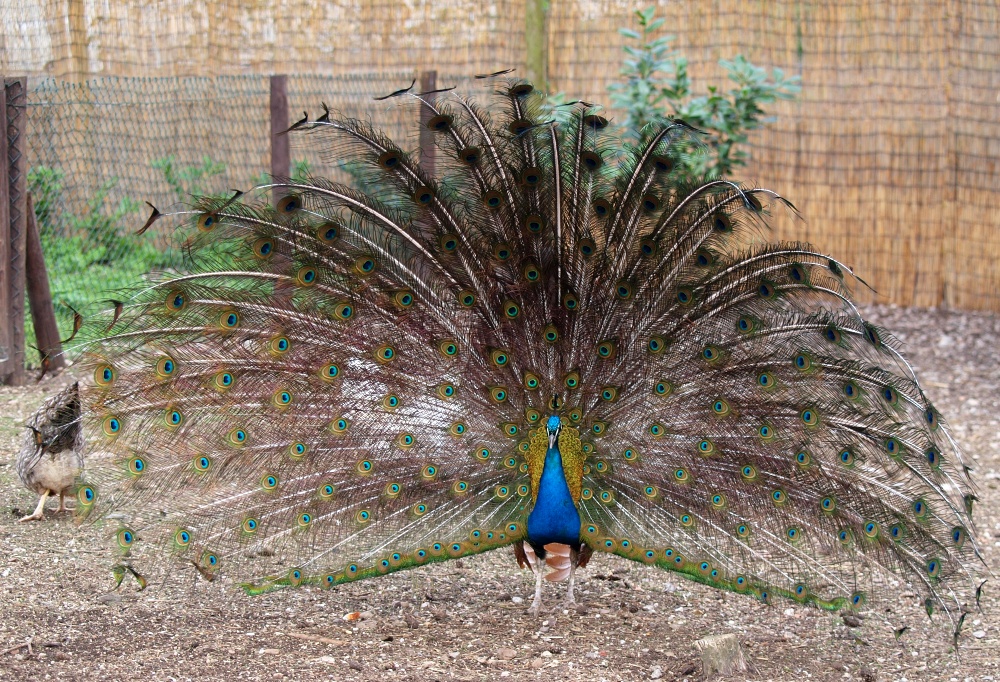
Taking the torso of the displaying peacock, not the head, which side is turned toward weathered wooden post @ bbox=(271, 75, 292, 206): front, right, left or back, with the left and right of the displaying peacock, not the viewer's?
back

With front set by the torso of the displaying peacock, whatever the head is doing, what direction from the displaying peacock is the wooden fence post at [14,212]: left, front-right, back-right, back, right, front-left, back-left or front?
back-right

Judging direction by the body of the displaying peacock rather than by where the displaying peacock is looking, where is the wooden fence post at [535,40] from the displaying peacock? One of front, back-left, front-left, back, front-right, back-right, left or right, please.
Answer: back

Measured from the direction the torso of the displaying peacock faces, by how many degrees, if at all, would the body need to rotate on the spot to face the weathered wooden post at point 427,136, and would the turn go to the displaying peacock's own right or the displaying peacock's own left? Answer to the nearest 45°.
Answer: approximately 180°

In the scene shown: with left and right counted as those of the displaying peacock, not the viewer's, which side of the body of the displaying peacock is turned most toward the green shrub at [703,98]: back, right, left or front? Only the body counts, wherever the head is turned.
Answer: back

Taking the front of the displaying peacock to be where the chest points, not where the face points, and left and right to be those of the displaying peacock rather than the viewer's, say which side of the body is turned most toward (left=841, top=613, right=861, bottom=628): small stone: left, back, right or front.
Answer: left

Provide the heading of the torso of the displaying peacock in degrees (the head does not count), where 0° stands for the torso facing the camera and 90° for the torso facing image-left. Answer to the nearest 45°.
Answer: approximately 0°

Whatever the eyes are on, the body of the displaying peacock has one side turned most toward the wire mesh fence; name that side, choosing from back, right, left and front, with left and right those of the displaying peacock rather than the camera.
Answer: back
